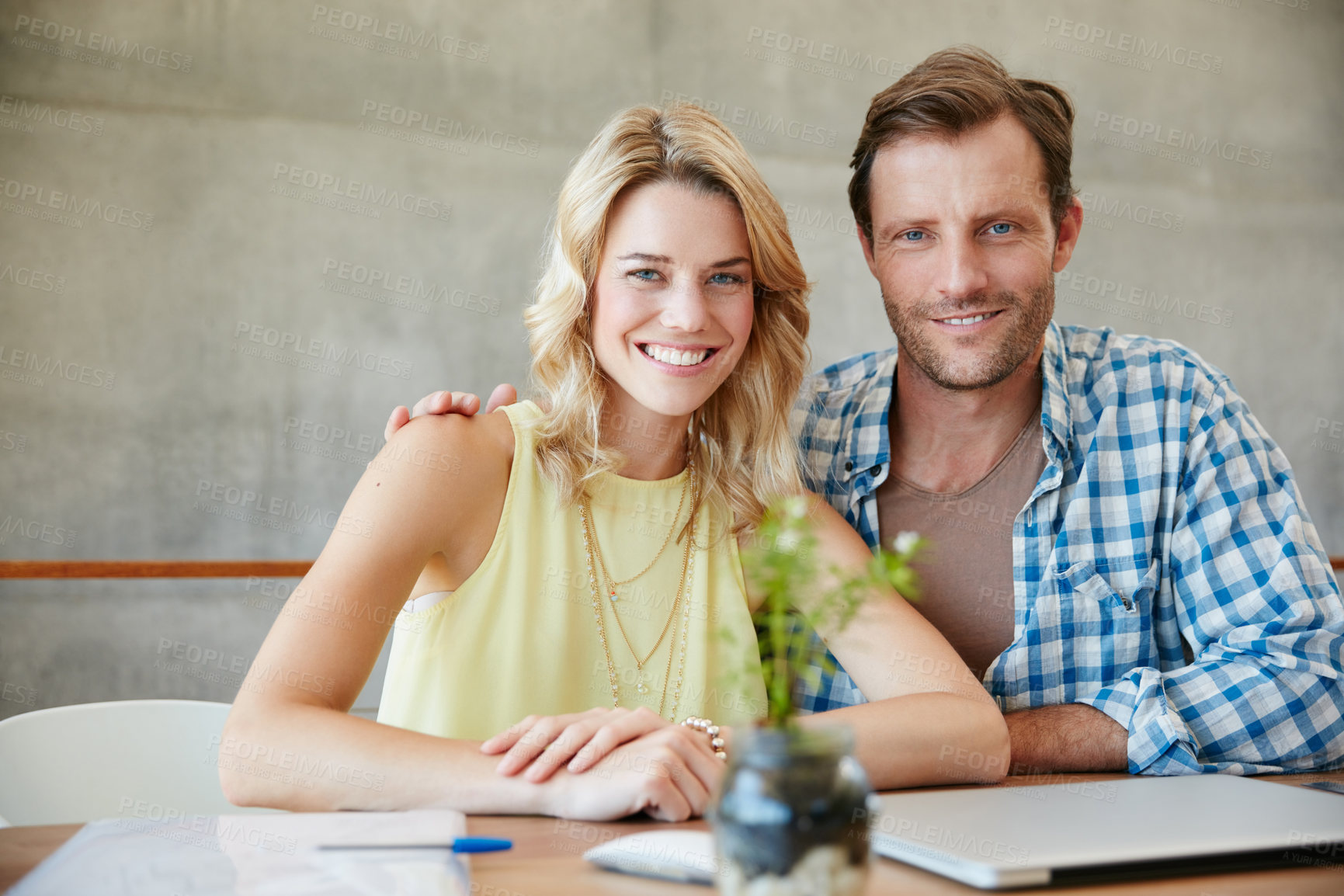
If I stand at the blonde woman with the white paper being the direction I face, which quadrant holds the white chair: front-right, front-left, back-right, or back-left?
front-right

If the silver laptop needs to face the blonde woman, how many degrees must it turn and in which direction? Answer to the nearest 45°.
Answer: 0° — it already faces them

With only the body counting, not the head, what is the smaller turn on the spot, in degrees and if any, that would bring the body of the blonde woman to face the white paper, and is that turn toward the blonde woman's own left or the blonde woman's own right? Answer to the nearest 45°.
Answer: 0° — they already face it

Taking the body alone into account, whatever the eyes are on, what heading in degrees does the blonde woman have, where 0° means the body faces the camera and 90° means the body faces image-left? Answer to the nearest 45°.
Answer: approximately 0°

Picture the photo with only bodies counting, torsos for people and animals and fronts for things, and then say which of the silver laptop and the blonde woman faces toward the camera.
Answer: the blonde woman

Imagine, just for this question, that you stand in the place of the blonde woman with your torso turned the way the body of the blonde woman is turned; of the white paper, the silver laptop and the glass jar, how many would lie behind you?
0

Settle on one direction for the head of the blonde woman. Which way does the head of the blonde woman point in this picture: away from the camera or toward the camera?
toward the camera

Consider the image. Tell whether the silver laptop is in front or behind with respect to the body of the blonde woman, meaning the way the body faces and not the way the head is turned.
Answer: in front

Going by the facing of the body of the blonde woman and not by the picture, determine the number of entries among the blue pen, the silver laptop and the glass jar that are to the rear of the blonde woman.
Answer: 0

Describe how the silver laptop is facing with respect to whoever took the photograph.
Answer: facing away from the viewer and to the left of the viewer

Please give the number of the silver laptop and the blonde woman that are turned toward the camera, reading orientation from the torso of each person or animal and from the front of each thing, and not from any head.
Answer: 1

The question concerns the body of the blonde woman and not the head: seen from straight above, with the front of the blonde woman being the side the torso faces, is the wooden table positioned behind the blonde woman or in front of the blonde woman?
in front
